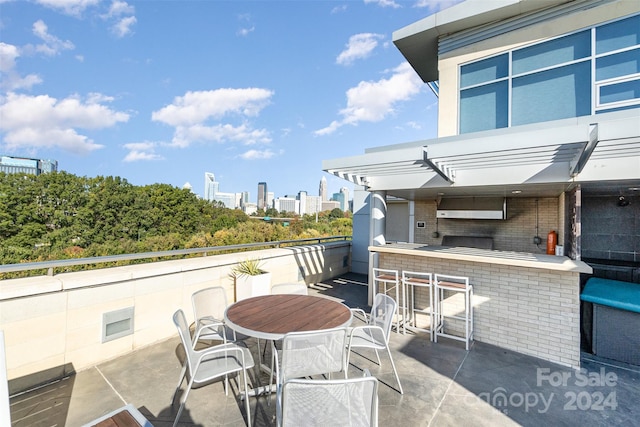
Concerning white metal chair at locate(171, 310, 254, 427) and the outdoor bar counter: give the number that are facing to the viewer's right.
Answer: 1

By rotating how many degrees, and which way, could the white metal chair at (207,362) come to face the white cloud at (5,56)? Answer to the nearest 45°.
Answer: approximately 135° to its left

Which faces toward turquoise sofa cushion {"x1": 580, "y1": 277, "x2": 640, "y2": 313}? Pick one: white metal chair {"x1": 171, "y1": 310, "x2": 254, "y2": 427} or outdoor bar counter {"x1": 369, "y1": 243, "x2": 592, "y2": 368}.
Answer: the white metal chair

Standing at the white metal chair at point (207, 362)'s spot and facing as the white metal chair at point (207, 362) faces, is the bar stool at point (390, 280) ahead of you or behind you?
ahead

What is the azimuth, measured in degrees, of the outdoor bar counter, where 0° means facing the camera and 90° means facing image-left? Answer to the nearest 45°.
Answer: approximately 45°

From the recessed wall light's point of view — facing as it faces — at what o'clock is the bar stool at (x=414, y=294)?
The bar stool is roughly at 11 o'clock from the recessed wall light.

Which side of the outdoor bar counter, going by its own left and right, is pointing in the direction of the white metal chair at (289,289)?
front

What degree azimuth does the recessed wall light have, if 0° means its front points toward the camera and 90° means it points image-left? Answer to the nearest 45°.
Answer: approximately 315°

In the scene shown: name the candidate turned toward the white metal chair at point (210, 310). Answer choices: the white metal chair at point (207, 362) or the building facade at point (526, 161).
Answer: the building facade

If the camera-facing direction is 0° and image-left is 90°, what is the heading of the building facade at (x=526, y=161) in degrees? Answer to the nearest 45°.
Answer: approximately 45°

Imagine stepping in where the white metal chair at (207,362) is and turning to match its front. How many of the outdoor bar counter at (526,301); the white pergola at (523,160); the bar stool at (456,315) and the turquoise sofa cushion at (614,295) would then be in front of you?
4

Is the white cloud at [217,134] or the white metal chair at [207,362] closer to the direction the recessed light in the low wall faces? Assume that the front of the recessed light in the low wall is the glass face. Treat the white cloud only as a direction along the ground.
the white metal chair

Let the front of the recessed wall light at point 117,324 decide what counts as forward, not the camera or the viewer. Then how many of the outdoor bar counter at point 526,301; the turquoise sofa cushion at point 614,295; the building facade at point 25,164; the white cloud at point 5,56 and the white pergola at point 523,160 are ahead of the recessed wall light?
3

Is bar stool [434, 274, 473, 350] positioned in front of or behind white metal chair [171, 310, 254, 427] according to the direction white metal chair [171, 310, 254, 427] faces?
in front

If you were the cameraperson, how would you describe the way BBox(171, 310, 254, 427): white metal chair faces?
facing to the right of the viewer
